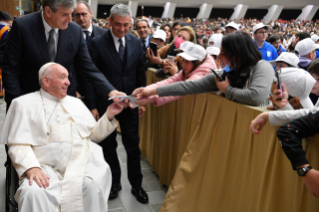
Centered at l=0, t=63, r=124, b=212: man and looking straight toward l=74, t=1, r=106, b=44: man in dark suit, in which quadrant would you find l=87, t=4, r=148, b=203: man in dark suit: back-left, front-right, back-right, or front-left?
front-right

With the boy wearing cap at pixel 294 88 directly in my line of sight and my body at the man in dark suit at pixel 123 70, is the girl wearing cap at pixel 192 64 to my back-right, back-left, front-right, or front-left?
front-left

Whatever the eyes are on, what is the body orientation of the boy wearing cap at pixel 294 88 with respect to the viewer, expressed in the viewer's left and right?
facing to the left of the viewer

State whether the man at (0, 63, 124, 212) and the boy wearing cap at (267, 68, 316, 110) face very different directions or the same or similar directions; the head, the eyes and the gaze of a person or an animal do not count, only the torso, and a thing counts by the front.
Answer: very different directions

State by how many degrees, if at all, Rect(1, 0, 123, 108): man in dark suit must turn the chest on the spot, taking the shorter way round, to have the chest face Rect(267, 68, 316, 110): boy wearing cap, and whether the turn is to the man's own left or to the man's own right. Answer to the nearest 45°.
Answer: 0° — they already face them

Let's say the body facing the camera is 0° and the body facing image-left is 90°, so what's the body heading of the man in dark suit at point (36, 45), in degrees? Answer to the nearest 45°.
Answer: approximately 315°

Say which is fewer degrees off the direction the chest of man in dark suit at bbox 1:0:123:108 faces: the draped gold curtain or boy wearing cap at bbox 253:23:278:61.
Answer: the draped gold curtain

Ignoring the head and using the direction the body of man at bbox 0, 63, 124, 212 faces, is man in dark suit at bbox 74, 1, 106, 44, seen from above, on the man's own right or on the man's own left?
on the man's own left
